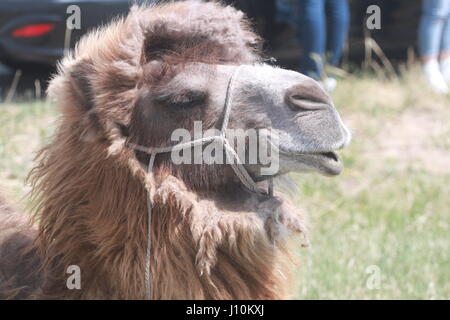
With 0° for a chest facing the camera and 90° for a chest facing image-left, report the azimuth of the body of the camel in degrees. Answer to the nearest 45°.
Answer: approximately 270°

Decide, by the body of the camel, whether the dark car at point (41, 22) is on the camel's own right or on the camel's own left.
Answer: on the camel's own left

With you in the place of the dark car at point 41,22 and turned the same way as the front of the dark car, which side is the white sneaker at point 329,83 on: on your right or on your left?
on your right

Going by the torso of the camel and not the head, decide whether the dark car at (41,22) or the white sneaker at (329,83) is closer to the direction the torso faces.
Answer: the white sneaker

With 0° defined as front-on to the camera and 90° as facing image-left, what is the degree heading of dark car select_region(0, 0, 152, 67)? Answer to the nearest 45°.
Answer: approximately 225°

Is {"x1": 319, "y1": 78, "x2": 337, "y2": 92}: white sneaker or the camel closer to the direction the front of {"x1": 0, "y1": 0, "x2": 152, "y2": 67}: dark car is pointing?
the white sneaker
